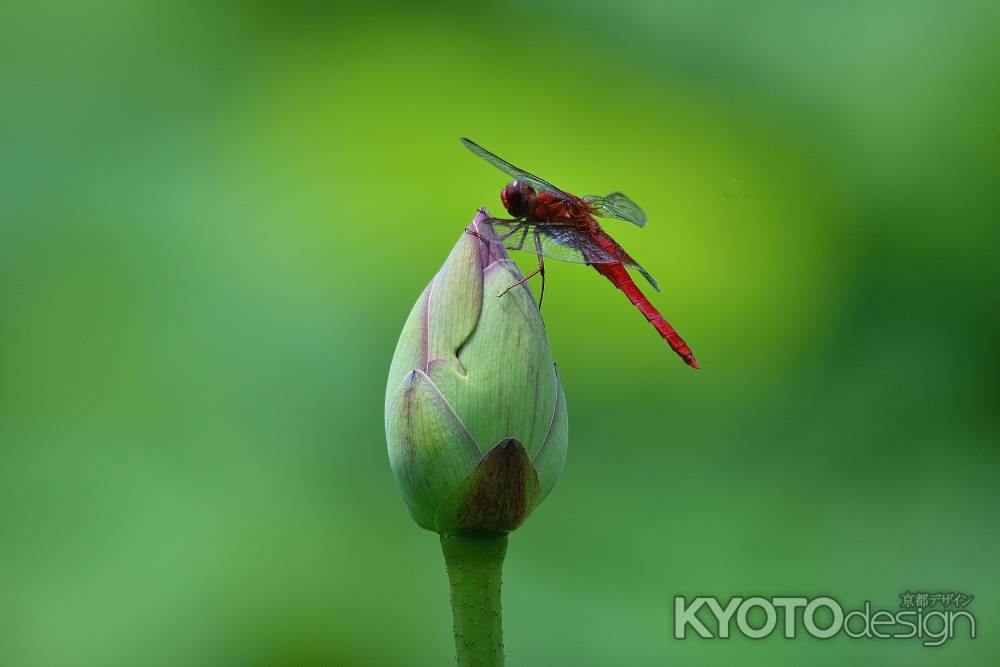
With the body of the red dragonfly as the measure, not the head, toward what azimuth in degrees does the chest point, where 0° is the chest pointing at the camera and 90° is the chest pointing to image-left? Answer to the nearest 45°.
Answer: approximately 90°
